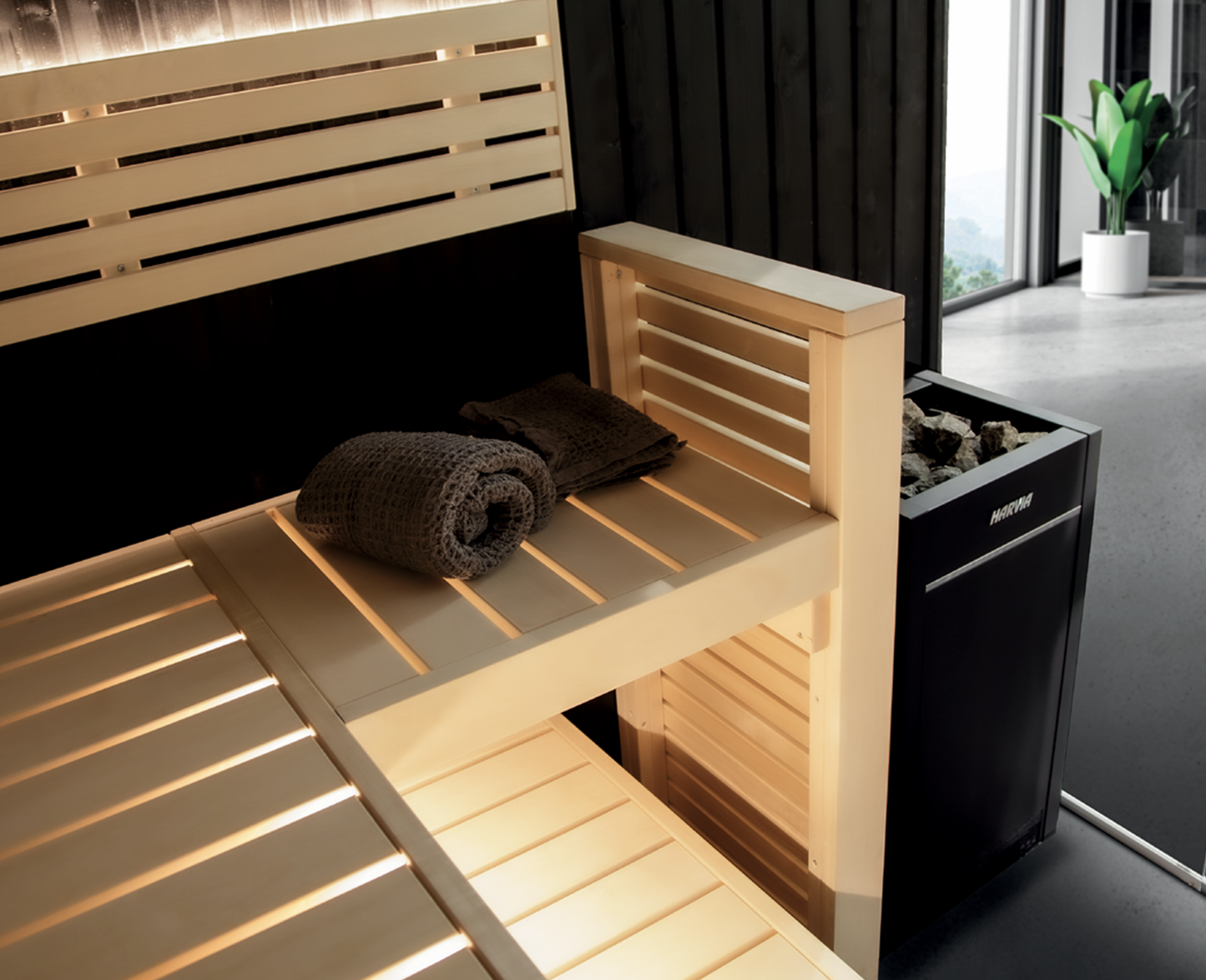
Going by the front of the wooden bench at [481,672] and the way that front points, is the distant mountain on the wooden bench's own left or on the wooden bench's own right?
on the wooden bench's own left

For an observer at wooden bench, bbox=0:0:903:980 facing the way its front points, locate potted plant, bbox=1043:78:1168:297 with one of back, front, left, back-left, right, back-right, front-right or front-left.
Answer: left

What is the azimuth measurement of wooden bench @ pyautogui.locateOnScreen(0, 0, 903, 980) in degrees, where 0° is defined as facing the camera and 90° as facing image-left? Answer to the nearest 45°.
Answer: approximately 315°
